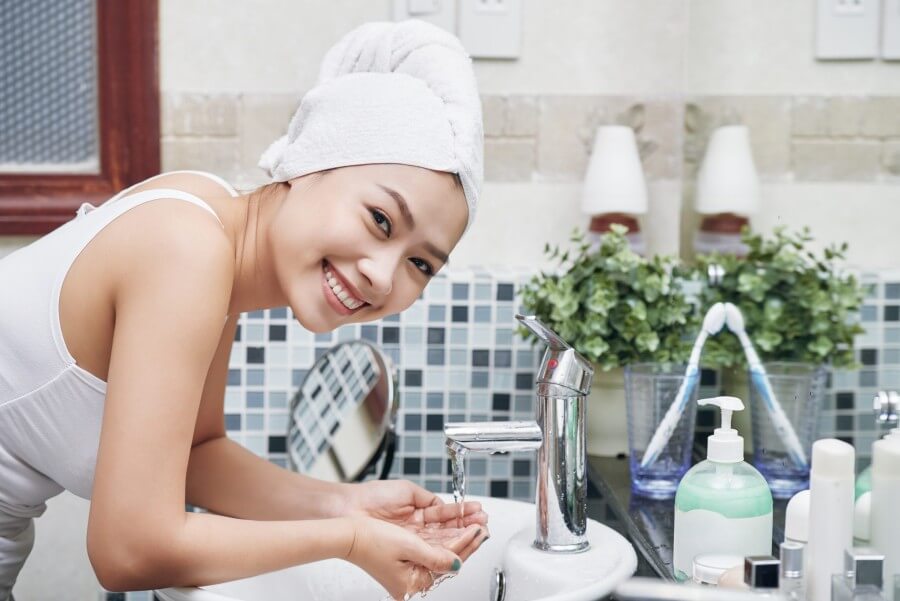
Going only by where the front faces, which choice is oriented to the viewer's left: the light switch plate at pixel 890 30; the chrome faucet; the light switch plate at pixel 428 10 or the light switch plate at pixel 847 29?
the chrome faucet

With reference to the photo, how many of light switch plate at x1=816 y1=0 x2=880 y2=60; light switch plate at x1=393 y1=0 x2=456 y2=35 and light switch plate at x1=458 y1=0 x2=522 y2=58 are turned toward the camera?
3

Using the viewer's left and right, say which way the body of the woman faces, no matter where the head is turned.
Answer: facing to the right of the viewer

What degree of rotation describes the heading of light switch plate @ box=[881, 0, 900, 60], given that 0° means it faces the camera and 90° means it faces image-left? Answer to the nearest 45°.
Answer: approximately 0°

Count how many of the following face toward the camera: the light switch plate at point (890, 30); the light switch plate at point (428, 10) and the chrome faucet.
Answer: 2

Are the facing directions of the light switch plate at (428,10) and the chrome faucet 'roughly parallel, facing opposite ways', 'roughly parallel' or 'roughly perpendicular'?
roughly perpendicular
